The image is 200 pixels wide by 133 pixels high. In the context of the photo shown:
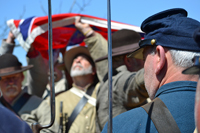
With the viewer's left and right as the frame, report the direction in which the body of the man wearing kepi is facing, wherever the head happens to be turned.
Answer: facing away from the viewer and to the left of the viewer

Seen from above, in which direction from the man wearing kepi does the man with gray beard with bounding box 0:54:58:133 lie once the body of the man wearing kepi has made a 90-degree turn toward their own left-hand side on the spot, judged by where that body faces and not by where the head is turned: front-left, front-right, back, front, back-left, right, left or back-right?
right

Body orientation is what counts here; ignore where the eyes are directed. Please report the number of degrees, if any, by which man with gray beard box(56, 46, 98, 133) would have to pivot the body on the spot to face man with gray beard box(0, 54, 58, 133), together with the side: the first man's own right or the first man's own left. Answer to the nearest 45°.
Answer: approximately 90° to the first man's own right

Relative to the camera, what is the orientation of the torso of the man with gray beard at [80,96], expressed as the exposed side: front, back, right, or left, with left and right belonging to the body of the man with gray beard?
front

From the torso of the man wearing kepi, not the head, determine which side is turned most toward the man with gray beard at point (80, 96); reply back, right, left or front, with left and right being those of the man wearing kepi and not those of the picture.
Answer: front

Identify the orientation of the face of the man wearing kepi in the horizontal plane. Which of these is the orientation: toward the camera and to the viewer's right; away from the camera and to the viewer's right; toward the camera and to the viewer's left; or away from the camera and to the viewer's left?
away from the camera and to the viewer's left

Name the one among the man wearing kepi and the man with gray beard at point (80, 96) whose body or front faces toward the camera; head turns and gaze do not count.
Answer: the man with gray beard

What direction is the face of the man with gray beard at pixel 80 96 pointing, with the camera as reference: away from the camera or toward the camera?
toward the camera
